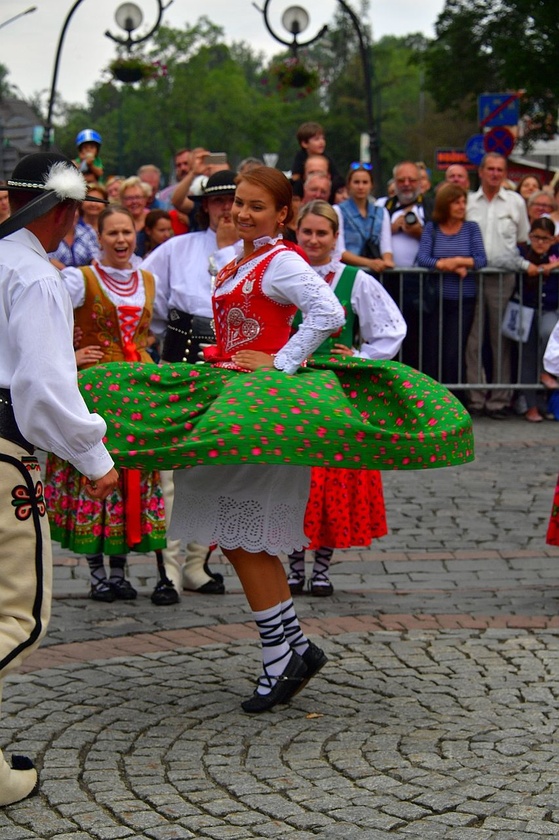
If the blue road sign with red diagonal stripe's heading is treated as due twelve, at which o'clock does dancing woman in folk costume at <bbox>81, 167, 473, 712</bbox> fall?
The dancing woman in folk costume is roughly at 12 o'clock from the blue road sign with red diagonal stripe.

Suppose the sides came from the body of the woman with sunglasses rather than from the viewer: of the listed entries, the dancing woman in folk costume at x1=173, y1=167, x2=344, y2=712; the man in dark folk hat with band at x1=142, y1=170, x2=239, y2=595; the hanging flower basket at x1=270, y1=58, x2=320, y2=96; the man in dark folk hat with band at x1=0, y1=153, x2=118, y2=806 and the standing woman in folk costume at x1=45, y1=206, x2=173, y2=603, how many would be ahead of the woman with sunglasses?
4

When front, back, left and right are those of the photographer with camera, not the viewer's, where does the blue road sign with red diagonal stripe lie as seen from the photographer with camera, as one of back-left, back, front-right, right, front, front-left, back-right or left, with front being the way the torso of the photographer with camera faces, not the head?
back

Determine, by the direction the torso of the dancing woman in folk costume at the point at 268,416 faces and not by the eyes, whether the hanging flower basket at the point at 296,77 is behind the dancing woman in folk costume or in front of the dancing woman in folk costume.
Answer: behind

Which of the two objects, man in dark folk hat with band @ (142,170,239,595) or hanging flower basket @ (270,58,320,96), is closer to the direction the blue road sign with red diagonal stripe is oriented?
the man in dark folk hat with band

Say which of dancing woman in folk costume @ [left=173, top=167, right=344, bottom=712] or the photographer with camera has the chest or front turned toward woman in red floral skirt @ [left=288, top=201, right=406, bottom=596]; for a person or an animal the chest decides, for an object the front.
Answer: the photographer with camera

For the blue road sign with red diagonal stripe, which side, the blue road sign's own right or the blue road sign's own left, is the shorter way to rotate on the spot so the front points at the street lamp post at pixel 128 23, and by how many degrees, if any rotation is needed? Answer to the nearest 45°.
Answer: approximately 135° to the blue road sign's own right
